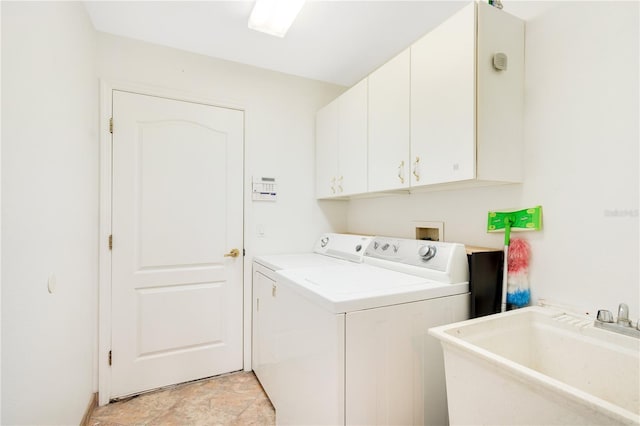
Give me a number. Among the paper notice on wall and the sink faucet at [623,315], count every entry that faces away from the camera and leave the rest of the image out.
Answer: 0

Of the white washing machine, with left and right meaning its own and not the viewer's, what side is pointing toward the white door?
right

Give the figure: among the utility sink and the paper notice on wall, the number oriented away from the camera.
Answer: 0

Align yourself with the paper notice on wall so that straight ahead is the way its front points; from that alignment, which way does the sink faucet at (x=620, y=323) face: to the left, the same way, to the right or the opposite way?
to the right

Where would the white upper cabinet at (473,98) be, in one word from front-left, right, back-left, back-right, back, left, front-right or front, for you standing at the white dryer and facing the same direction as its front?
left
